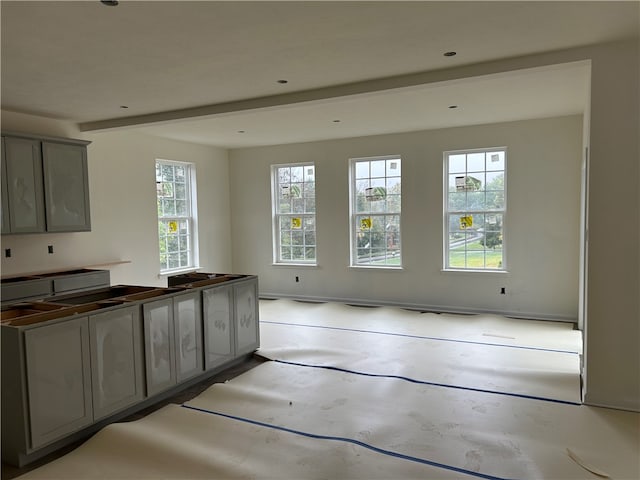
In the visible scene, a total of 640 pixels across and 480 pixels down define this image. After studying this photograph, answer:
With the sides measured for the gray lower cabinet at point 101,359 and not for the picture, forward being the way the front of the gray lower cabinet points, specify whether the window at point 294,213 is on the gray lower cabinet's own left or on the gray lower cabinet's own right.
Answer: on the gray lower cabinet's own left

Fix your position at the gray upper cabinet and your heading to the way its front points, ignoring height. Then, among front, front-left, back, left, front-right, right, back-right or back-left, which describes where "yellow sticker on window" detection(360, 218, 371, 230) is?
front-left

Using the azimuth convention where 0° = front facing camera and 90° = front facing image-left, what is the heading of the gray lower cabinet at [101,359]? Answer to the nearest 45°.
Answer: approximately 315°

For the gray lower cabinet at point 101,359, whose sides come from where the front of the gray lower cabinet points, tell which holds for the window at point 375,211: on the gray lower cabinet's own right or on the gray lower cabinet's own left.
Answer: on the gray lower cabinet's own left

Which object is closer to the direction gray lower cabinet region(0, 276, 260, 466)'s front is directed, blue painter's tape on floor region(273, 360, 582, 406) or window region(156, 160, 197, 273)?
the blue painter's tape on floor

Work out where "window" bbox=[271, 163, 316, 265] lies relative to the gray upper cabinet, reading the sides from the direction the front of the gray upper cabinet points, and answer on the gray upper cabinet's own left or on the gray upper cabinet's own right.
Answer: on the gray upper cabinet's own left

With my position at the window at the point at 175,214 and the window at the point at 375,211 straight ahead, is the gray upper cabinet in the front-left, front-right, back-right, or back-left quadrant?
back-right

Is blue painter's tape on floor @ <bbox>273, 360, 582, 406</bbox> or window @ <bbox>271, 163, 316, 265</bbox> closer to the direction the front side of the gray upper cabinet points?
the blue painter's tape on floor

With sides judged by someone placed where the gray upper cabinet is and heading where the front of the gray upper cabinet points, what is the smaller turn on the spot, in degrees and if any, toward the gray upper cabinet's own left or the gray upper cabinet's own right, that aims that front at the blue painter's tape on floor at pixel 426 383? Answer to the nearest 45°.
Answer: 0° — it already faces it

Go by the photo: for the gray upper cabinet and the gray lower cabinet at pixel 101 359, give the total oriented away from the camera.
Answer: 0

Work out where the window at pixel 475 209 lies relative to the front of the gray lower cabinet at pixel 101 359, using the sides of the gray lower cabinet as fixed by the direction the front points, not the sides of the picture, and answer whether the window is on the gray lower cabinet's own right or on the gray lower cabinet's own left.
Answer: on the gray lower cabinet's own left
